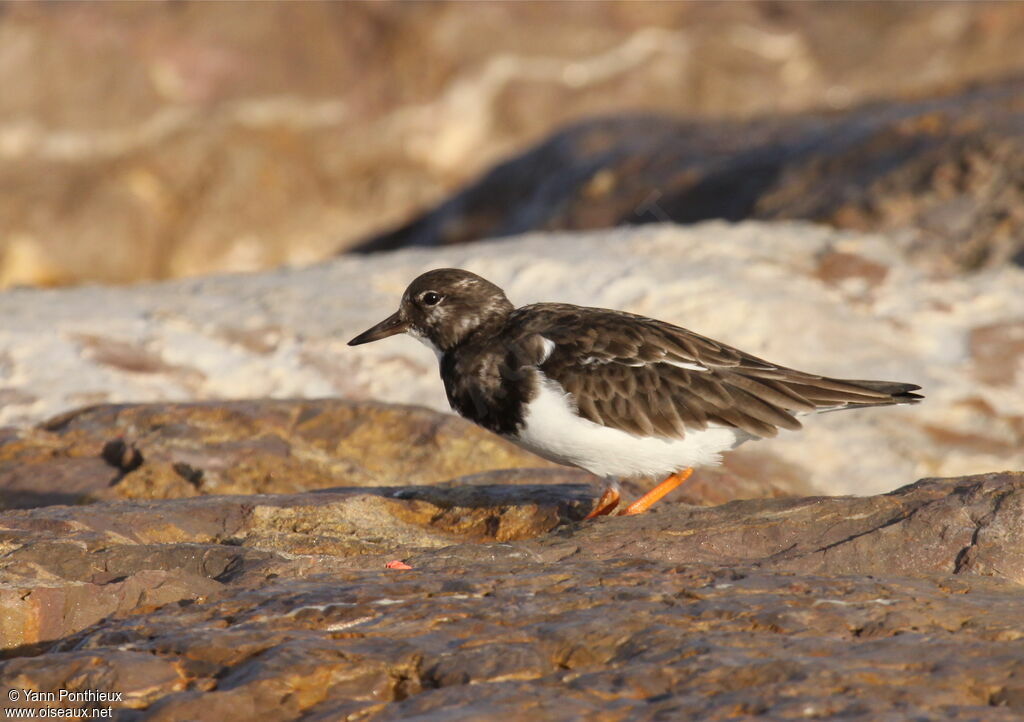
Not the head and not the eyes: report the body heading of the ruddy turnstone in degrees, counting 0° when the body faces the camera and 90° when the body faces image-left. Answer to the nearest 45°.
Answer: approximately 90°

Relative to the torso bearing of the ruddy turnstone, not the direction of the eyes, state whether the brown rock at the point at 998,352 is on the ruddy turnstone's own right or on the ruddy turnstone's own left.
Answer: on the ruddy turnstone's own right
